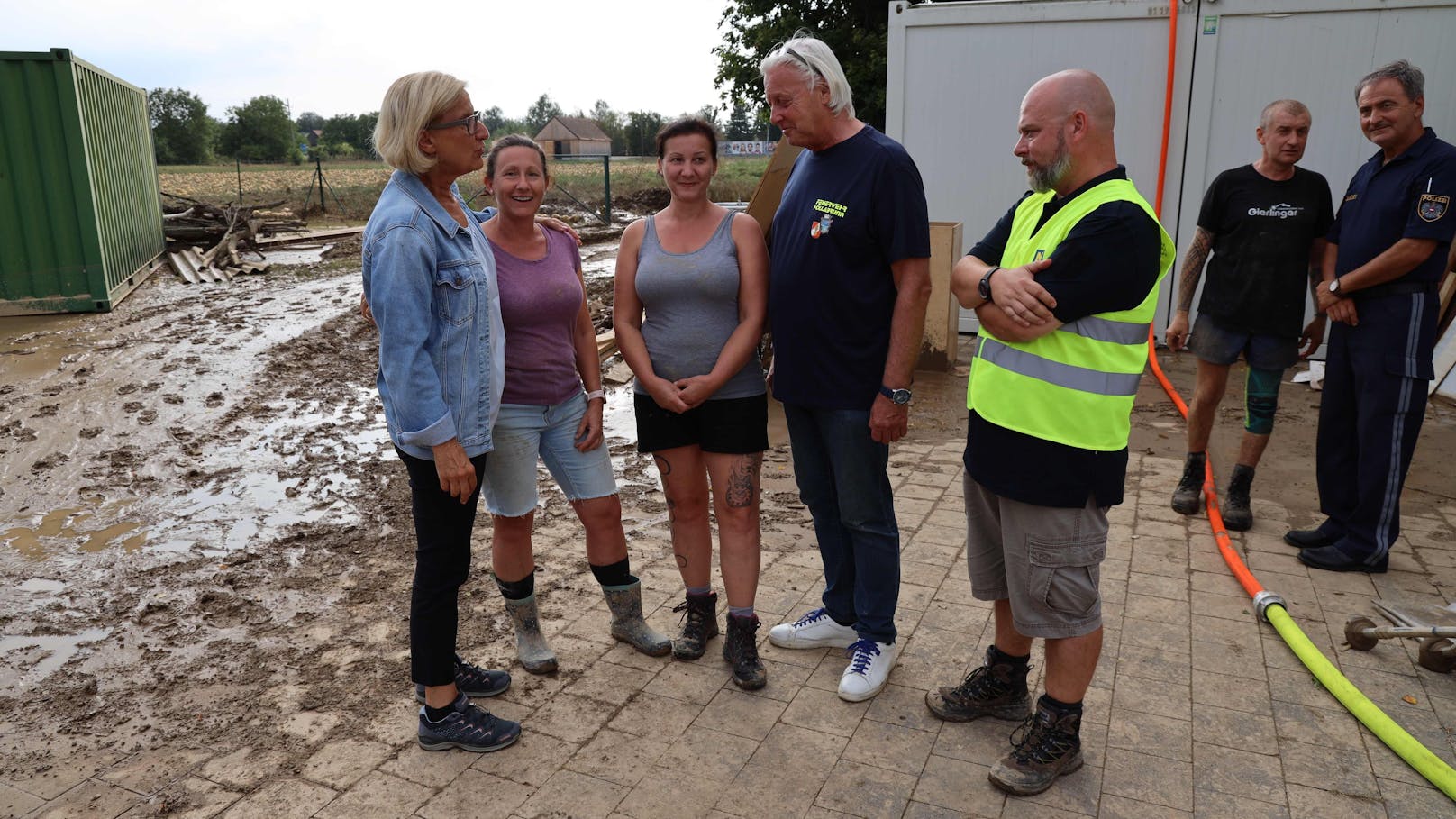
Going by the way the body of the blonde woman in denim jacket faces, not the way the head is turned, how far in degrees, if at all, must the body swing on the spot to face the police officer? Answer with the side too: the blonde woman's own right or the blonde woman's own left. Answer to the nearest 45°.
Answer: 0° — they already face them

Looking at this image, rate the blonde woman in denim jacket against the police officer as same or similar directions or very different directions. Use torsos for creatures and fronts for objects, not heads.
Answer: very different directions

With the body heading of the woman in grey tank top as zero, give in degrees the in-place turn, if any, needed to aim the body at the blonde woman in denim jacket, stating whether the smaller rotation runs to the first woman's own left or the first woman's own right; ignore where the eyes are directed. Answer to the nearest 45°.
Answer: approximately 45° to the first woman's own right

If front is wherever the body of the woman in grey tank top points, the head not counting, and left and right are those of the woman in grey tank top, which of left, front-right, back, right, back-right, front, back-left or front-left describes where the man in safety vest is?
front-left

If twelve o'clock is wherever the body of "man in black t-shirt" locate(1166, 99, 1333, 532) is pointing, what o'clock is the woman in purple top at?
The woman in purple top is roughly at 1 o'clock from the man in black t-shirt.

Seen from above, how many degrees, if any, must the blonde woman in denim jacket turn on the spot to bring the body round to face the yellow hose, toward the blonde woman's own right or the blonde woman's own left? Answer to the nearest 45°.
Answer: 0° — they already face it

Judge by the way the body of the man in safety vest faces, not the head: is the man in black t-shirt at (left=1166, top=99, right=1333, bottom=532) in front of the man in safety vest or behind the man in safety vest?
behind

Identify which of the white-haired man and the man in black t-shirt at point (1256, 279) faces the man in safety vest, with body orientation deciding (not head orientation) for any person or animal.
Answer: the man in black t-shirt

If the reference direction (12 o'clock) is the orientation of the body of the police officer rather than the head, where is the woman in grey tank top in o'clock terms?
The woman in grey tank top is roughly at 12 o'clock from the police officer.

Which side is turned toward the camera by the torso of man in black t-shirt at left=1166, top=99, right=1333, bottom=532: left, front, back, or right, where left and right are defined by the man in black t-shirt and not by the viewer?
front

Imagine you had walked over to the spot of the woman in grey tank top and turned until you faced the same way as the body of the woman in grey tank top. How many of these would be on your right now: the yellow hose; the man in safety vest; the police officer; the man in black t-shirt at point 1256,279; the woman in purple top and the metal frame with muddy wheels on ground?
1

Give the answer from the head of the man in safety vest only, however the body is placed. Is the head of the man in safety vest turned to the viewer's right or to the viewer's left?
to the viewer's left

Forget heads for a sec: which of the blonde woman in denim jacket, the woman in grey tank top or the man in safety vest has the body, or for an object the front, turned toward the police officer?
the blonde woman in denim jacket

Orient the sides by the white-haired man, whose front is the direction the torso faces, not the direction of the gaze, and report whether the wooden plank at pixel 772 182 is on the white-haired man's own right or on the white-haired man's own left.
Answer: on the white-haired man's own right

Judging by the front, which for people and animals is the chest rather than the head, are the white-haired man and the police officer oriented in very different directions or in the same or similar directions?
same or similar directions

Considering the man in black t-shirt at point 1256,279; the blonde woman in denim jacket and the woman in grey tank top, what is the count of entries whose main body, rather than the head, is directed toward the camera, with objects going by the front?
2

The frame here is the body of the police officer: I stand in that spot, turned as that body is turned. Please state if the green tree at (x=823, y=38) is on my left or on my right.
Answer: on my right

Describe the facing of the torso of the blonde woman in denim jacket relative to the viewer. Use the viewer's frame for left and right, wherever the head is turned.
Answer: facing to the right of the viewer

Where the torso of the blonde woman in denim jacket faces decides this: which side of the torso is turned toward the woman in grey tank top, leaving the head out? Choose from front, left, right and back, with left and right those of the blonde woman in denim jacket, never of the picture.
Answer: front

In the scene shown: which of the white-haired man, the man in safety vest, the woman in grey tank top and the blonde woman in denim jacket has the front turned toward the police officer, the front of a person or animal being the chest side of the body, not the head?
the blonde woman in denim jacket
